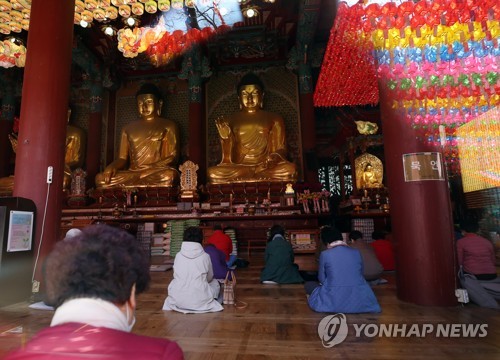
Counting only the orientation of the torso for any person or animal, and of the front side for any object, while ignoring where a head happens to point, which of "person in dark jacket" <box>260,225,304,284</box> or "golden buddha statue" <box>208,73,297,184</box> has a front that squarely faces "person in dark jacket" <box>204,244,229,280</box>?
the golden buddha statue

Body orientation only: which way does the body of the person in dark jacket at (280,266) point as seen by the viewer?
away from the camera

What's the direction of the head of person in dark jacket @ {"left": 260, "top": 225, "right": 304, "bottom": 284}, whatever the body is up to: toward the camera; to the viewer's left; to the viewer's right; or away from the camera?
away from the camera

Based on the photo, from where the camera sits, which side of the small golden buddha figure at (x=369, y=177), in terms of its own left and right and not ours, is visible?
front

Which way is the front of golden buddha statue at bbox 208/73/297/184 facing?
toward the camera

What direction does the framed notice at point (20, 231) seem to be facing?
toward the camera

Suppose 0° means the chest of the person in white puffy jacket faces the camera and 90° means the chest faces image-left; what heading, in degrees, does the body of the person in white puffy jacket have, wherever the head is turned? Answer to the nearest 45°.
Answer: approximately 180°

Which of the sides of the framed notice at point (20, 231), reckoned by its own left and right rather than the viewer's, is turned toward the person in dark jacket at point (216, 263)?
left

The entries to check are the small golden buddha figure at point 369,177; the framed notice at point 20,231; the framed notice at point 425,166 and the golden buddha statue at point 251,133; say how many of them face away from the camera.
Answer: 0

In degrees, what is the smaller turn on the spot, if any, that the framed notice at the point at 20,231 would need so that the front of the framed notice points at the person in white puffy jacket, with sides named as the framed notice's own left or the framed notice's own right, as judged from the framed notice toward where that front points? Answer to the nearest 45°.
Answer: approximately 45° to the framed notice's own left

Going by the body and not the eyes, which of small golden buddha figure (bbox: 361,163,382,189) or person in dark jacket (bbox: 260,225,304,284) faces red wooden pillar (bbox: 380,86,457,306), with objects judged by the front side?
the small golden buddha figure

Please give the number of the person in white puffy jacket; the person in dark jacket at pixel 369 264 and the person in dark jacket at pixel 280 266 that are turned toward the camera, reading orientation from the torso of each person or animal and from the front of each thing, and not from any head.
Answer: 0

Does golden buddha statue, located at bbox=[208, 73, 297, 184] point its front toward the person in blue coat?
yes

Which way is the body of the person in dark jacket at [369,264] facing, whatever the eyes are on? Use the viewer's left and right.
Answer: facing away from the viewer and to the left of the viewer

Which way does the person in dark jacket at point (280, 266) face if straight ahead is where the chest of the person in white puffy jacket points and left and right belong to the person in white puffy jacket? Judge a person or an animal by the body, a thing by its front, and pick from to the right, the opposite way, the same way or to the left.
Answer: the same way

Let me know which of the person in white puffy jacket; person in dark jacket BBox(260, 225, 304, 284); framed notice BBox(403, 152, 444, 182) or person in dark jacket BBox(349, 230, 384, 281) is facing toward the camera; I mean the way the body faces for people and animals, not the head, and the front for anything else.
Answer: the framed notice
